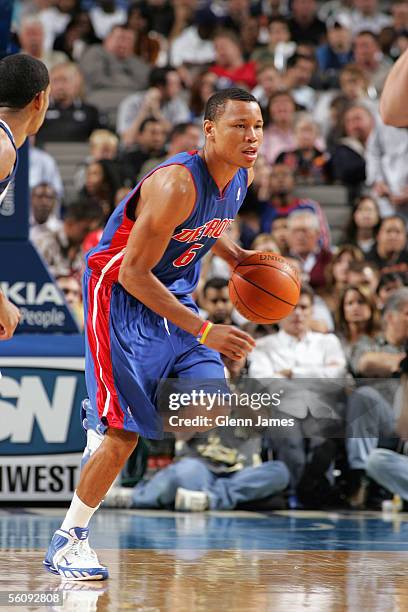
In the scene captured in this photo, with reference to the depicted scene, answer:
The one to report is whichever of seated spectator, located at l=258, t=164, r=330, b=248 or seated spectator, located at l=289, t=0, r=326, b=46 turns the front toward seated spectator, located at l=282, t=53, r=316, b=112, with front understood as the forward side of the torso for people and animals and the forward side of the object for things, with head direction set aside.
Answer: seated spectator, located at l=289, t=0, r=326, b=46

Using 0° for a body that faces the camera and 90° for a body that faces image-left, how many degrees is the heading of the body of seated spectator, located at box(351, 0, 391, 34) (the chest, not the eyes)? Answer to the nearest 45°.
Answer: approximately 0°

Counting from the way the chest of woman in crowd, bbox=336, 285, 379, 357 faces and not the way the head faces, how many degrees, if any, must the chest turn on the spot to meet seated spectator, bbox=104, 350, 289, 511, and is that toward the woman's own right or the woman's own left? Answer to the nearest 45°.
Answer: approximately 45° to the woman's own right

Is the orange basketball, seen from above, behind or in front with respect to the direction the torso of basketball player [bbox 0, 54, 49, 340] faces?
in front

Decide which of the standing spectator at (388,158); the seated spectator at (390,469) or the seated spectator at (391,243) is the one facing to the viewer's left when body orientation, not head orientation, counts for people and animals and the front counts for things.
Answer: the seated spectator at (390,469)

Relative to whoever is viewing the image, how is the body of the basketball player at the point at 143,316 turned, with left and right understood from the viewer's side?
facing the viewer and to the right of the viewer

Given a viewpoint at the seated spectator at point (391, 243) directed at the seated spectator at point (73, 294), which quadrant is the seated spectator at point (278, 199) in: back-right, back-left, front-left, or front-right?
front-right

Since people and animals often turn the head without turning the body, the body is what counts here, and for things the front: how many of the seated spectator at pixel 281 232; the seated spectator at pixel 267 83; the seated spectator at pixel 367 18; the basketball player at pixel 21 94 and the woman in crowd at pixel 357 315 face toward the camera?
4

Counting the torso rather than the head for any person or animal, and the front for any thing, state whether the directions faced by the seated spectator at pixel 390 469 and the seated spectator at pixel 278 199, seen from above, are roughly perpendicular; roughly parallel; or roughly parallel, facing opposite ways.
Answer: roughly perpendicular

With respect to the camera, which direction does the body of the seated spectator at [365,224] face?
toward the camera

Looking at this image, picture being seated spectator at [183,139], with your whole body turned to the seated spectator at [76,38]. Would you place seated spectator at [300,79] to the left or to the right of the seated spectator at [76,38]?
right

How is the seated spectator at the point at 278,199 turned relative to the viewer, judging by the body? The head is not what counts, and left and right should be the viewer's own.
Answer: facing the viewer

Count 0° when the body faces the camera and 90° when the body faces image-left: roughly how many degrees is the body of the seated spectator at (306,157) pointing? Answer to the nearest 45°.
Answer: approximately 0°
